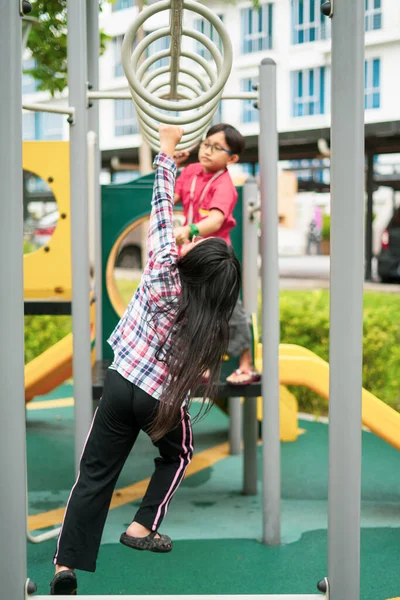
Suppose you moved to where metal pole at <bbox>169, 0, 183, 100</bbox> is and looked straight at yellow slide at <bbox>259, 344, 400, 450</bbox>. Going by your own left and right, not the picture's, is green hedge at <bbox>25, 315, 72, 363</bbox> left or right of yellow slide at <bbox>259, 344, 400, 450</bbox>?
left

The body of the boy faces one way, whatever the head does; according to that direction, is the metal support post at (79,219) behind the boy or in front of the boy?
in front

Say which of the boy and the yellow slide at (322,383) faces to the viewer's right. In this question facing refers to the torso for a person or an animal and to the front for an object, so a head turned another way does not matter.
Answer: the yellow slide

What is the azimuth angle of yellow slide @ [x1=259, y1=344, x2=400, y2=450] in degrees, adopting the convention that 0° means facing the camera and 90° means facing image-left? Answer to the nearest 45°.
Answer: approximately 270°

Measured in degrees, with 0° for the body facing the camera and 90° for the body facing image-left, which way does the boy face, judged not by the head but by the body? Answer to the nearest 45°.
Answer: approximately 45°

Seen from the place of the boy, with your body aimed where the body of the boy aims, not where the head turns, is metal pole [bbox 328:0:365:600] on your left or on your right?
on your left

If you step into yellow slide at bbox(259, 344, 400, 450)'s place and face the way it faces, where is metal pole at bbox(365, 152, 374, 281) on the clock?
The metal pole is roughly at 9 o'clock from the yellow slide.

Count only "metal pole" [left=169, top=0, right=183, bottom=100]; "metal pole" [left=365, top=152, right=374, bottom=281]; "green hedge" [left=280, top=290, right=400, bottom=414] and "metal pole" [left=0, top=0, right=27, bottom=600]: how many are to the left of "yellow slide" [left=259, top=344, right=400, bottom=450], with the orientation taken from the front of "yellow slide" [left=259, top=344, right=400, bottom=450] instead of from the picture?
2
